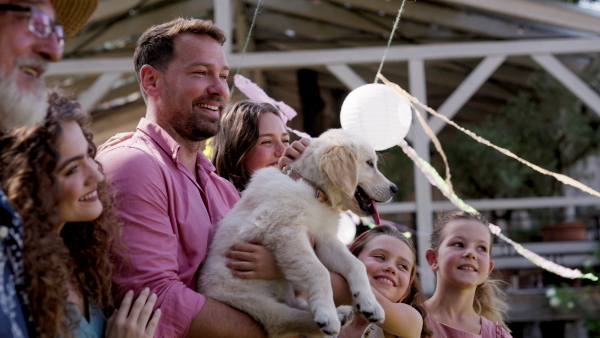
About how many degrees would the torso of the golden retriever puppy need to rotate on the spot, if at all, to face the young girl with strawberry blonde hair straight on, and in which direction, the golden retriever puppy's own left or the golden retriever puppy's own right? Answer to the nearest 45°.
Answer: approximately 45° to the golden retriever puppy's own left

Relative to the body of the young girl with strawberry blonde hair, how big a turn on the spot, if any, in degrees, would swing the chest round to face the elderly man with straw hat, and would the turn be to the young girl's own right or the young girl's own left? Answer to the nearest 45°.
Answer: approximately 45° to the young girl's own right

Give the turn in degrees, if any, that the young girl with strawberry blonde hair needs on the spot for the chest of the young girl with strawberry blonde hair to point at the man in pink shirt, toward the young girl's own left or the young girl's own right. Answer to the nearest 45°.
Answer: approximately 45° to the young girl's own right

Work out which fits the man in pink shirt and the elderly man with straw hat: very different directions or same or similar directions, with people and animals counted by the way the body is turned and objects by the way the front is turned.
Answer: same or similar directions

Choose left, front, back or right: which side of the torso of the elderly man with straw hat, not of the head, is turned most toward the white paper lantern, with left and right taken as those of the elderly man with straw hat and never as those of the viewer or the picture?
left

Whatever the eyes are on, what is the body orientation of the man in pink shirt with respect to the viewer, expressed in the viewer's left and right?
facing the viewer and to the right of the viewer

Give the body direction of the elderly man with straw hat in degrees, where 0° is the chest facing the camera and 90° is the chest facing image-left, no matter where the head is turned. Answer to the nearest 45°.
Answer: approximately 315°

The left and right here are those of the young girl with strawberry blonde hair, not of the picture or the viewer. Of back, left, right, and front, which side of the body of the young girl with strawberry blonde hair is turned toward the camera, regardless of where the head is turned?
front

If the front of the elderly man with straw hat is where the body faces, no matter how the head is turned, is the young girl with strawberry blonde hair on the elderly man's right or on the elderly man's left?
on the elderly man's left

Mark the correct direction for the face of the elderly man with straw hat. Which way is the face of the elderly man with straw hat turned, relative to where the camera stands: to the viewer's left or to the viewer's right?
to the viewer's right
